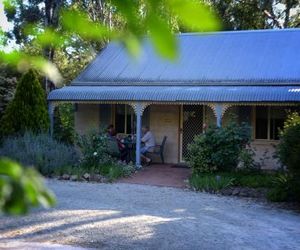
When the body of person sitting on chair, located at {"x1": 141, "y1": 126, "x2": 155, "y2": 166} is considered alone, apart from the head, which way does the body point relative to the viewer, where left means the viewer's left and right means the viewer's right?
facing to the left of the viewer

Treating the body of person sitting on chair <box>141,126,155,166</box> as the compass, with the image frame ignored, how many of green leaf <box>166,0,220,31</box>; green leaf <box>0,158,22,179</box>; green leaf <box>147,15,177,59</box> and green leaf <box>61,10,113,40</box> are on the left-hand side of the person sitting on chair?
4

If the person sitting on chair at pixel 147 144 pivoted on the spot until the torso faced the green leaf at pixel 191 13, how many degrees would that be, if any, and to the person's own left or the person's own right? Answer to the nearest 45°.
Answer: approximately 90° to the person's own left

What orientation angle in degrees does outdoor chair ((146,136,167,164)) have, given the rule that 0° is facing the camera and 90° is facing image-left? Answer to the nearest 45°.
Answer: approximately 90°

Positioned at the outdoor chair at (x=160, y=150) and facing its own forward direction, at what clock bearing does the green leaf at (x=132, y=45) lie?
The green leaf is roughly at 9 o'clock from the outdoor chair.

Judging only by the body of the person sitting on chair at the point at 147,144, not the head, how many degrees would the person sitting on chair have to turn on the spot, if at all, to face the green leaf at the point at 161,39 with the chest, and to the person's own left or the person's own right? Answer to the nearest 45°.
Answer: approximately 90° to the person's own left

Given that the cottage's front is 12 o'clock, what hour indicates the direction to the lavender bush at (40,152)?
The lavender bush is roughly at 2 o'clock from the cottage.

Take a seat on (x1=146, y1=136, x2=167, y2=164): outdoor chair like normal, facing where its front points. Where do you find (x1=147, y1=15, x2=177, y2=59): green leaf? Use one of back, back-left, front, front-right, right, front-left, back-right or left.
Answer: left

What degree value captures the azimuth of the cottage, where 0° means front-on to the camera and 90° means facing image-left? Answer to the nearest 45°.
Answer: approximately 0°

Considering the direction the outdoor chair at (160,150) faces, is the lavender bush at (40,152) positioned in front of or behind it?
in front

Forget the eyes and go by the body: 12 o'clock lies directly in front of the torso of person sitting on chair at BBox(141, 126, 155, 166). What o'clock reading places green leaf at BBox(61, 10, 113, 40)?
The green leaf is roughly at 9 o'clock from the person sitting on chair.

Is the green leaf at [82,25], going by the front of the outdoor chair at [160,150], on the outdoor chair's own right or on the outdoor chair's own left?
on the outdoor chair's own left
